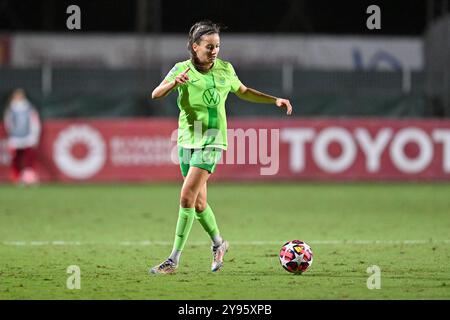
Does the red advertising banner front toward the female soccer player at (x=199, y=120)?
yes

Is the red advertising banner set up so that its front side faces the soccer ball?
yes

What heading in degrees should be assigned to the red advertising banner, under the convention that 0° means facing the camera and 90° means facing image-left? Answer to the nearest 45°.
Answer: approximately 0°

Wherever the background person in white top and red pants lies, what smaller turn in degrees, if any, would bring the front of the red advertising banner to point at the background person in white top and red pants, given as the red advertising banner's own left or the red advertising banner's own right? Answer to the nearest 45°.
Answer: approximately 90° to the red advertising banner's own right
